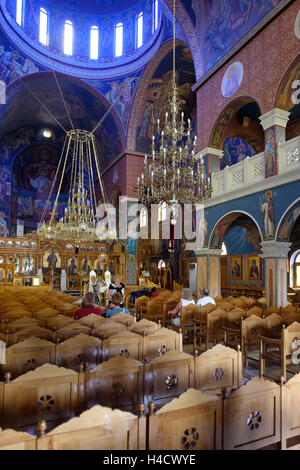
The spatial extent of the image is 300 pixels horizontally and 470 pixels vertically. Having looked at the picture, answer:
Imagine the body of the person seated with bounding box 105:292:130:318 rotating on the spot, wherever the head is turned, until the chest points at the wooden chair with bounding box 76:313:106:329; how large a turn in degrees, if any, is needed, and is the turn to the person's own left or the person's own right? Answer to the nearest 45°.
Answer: approximately 135° to the person's own left

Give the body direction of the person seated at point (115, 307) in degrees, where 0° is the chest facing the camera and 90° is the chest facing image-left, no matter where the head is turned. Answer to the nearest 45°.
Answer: approximately 135°

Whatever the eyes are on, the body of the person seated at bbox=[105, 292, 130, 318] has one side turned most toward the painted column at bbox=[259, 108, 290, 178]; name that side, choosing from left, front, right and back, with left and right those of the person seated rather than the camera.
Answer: right

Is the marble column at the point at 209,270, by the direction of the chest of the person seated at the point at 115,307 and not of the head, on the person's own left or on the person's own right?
on the person's own right

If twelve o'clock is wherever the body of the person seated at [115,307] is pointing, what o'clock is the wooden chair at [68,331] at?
The wooden chair is roughly at 8 o'clock from the person seated.

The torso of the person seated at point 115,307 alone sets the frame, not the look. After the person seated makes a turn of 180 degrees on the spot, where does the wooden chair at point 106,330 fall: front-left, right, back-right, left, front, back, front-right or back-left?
front-right
